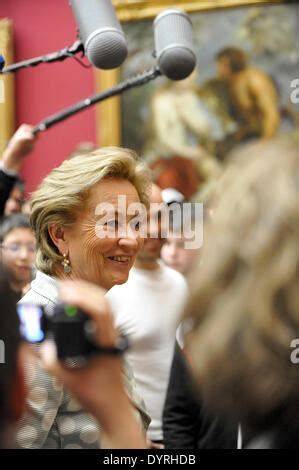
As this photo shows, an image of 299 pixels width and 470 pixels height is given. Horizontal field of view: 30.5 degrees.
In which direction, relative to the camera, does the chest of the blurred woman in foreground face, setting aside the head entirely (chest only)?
away from the camera

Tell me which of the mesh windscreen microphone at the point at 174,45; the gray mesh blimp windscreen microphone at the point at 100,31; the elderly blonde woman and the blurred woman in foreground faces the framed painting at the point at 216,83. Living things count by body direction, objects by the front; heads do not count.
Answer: the blurred woman in foreground

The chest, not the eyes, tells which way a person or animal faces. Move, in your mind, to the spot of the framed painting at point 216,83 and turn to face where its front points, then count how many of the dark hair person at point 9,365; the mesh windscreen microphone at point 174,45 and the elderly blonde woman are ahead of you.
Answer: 3

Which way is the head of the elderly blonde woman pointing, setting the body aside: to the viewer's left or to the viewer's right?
to the viewer's right

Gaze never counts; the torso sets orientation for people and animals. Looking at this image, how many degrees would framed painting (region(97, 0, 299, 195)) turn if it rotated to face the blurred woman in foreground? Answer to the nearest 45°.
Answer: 0° — it already faces them

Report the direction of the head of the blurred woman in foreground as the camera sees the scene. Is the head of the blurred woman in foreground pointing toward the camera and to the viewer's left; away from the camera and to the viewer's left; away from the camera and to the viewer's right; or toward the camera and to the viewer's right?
away from the camera and to the viewer's left
